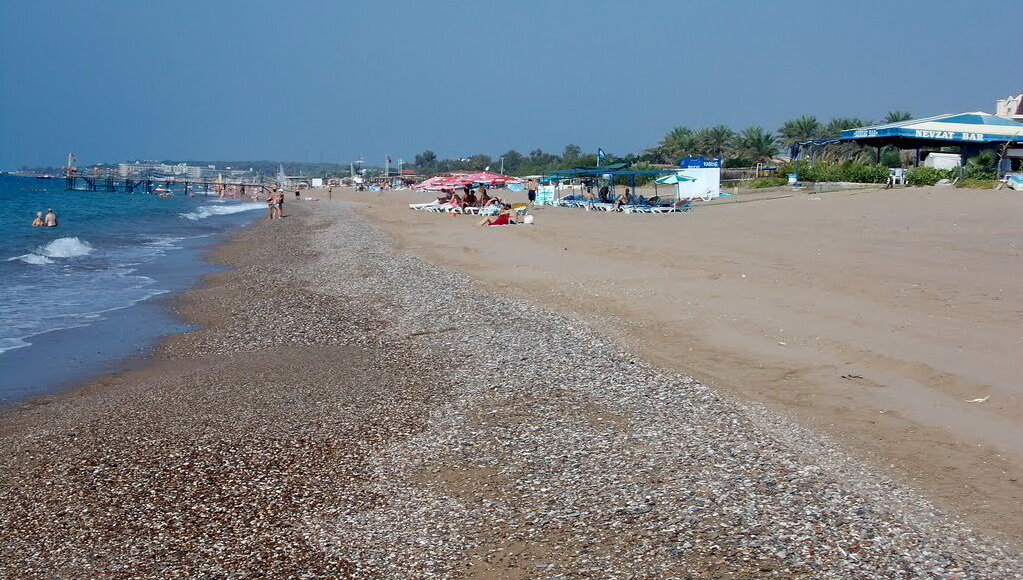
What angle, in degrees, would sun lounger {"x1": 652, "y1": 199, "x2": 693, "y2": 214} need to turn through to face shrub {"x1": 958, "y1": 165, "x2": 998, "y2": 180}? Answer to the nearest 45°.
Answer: approximately 180°

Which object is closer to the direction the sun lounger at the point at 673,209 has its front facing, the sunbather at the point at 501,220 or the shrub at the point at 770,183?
the sunbather

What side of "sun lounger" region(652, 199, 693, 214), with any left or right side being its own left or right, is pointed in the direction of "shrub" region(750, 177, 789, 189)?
right

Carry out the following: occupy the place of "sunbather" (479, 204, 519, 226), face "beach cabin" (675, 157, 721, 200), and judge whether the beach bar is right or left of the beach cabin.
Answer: right

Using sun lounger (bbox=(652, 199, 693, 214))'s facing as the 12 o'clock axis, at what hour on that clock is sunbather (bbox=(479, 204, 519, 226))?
The sunbather is roughly at 11 o'clock from the sun lounger.

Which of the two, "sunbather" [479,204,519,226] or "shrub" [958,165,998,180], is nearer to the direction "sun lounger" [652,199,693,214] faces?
the sunbather

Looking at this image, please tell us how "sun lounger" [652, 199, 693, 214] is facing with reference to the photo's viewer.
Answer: facing to the left of the viewer

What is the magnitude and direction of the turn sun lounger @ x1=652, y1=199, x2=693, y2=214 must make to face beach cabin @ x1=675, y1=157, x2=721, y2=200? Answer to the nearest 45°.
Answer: approximately 90° to its right
